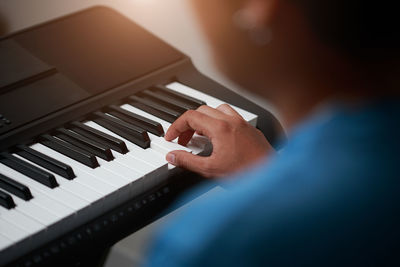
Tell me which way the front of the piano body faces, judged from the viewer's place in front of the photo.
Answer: facing the viewer and to the right of the viewer
